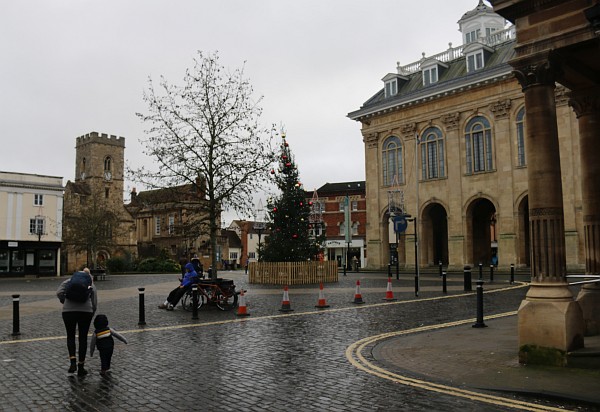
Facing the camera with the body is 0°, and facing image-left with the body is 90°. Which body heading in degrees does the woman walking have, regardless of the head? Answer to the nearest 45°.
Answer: approximately 180°

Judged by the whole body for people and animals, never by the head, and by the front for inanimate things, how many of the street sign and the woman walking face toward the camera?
1

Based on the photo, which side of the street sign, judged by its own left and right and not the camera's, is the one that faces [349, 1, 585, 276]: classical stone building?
back

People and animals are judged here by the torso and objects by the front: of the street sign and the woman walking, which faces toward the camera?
the street sign

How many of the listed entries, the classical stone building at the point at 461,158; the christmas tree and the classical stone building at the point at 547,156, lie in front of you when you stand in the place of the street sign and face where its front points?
1

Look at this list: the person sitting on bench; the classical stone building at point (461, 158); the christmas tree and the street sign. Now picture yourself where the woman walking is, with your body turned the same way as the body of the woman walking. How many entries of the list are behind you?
0

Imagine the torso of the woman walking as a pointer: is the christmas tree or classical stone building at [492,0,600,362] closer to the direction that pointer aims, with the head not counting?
the christmas tree

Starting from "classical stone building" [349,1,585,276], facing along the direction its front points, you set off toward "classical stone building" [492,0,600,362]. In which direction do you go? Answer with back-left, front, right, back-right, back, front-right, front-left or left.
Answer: front-left

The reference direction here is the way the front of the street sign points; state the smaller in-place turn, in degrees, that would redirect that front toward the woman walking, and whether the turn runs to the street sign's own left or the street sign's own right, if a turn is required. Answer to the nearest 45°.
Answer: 0° — it already faces them

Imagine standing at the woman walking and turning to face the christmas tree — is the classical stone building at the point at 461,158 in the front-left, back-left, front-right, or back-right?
front-right

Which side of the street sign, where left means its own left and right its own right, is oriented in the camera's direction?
front

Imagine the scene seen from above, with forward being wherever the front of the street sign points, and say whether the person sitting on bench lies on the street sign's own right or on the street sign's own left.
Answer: on the street sign's own right

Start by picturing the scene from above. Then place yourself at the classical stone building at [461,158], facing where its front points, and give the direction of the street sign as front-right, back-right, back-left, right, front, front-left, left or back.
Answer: front-left

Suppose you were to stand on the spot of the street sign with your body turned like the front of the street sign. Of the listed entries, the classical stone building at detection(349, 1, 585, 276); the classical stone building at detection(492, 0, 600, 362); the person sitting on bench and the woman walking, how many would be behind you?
1

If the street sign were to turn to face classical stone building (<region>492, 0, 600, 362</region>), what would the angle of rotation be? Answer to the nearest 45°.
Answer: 0° — it already faces it

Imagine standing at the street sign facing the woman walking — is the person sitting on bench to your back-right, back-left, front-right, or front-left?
front-right

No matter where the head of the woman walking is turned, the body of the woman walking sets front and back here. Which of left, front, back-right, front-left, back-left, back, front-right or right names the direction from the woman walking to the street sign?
front-right

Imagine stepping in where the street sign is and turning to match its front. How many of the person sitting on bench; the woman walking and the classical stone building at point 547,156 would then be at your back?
0
